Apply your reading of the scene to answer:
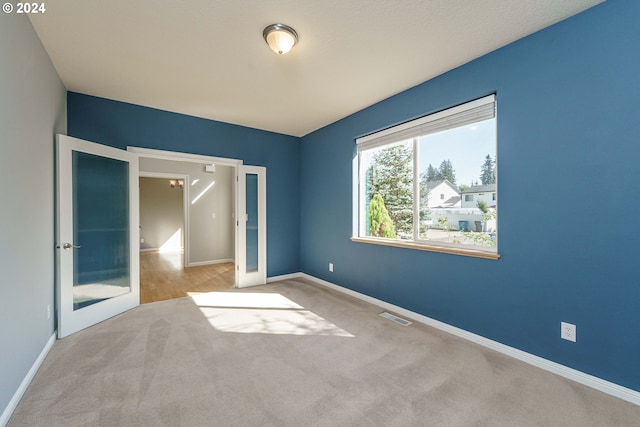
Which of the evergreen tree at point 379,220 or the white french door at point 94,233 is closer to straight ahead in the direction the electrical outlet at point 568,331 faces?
the white french door

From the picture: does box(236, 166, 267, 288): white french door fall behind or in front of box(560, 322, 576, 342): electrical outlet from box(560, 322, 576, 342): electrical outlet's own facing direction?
in front

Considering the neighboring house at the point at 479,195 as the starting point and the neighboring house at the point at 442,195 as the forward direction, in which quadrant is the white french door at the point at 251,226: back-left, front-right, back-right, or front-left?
front-left

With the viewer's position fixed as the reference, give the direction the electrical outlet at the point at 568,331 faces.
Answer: facing the viewer and to the left of the viewer

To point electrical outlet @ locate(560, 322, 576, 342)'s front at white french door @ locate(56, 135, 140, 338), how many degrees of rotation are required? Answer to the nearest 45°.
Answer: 0° — it already faces it

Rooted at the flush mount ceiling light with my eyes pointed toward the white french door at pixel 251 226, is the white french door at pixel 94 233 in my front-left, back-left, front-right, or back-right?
front-left

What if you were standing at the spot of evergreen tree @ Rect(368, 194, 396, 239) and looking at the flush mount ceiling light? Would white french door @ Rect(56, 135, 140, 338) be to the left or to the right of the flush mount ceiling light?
right
